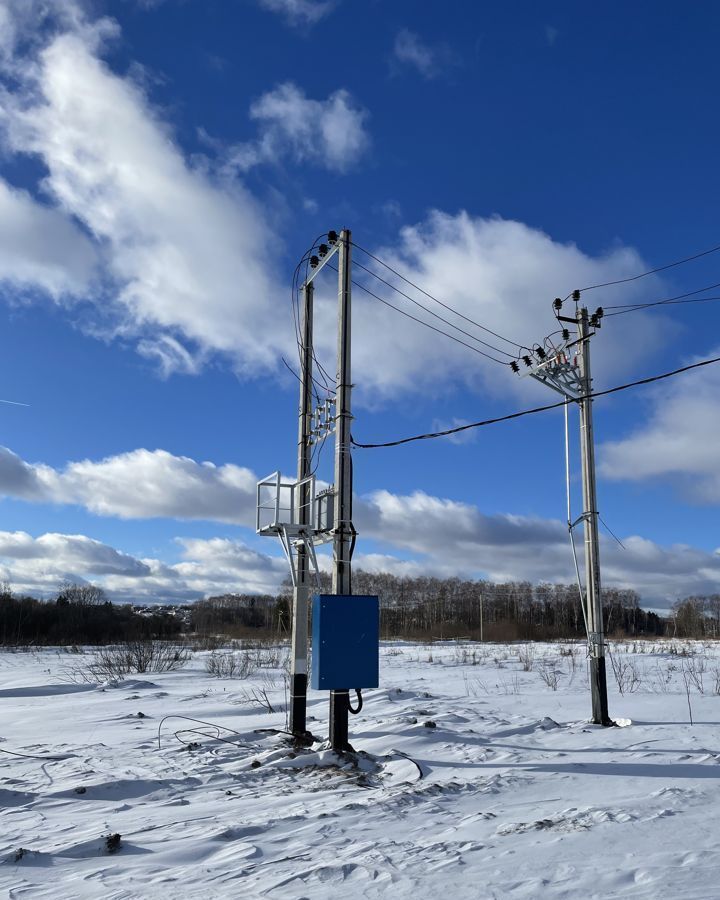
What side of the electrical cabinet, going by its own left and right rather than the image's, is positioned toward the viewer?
front

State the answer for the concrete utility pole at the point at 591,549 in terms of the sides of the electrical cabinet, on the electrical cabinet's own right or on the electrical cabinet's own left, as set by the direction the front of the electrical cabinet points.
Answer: on the electrical cabinet's own left

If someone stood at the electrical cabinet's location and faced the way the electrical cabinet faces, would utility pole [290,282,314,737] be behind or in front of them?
behind
